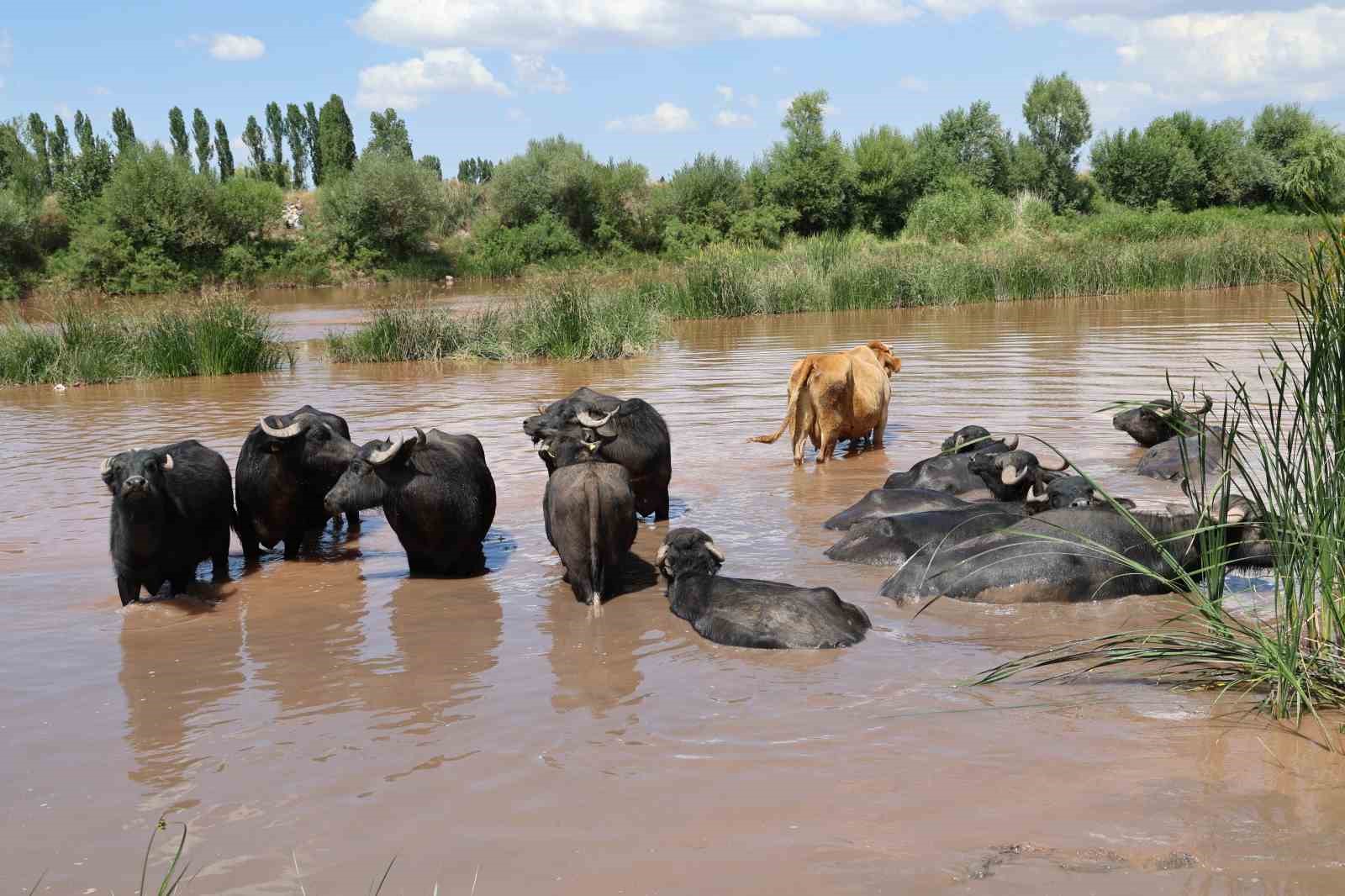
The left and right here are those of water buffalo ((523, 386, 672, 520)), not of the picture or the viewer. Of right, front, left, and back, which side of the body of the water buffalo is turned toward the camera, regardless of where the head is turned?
left

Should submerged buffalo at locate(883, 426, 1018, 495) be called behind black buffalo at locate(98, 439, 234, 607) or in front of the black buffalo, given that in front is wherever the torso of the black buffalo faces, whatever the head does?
behind

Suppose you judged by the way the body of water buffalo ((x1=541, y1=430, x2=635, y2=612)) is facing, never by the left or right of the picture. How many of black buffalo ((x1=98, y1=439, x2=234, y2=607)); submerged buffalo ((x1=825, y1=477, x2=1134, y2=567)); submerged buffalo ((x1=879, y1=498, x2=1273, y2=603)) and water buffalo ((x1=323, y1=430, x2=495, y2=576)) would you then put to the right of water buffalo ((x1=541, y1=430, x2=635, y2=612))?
2

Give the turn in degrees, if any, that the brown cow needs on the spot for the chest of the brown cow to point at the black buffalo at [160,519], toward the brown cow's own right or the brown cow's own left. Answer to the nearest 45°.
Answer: approximately 180°

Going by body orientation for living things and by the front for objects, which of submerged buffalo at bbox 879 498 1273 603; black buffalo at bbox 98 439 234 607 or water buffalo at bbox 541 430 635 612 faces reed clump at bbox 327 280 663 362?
the water buffalo

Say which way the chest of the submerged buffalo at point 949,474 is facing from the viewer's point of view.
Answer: to the viewer's right

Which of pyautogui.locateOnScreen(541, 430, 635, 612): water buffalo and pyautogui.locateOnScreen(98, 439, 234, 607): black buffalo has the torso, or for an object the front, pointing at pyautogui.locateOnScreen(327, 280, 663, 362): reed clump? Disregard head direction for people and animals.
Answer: the water buffalo

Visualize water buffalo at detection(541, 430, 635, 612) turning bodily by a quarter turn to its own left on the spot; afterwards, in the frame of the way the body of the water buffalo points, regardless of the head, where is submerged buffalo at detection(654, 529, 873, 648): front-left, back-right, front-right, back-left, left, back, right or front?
back-left

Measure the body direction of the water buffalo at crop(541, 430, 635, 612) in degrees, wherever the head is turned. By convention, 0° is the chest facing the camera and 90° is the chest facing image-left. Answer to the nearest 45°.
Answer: approximately 180°

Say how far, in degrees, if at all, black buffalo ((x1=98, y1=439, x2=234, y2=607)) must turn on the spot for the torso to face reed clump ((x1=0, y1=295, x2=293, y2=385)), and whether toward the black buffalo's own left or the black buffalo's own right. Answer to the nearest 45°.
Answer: approximately 135° to the black buffalo's own right

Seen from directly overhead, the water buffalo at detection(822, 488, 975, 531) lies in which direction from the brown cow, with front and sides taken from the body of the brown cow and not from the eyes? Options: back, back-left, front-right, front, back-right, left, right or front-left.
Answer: back-right

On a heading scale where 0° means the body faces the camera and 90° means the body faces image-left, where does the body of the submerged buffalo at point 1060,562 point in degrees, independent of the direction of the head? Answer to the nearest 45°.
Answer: approximately 270°

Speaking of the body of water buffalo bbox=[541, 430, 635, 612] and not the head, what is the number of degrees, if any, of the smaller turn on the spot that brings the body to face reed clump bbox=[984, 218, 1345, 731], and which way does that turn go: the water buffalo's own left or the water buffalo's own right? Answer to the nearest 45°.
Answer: approximately 135° to the water buffalo's own right
